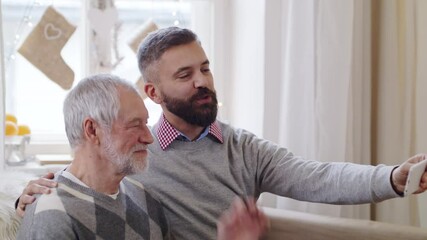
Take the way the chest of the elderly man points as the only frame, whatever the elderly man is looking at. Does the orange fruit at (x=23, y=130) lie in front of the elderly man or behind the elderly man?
behind

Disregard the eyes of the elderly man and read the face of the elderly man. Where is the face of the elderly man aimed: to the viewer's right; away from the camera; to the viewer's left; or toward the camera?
to the viewer's right

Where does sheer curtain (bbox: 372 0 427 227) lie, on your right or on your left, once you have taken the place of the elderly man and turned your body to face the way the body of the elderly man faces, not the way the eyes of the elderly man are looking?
on your left

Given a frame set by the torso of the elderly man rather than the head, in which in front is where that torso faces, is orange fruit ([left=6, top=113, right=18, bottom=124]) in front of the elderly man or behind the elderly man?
behind

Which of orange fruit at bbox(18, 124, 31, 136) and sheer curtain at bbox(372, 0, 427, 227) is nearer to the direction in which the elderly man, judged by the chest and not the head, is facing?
the sheer curtain

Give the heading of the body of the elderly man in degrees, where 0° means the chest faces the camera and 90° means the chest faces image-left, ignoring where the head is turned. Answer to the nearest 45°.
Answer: approximately 315°

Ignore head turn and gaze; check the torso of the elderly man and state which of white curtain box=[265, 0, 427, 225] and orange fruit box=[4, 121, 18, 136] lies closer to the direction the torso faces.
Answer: the white curtain

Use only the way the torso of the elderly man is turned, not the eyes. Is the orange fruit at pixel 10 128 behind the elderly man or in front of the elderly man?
behind
